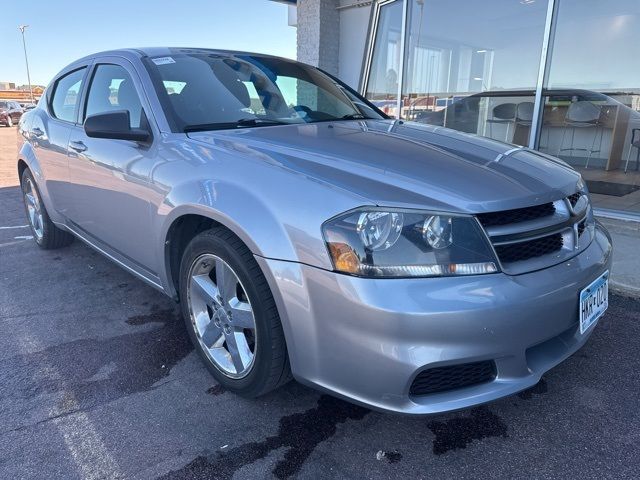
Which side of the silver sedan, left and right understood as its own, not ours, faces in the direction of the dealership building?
left

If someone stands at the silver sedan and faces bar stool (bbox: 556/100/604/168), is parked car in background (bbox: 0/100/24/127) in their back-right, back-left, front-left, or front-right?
front-left

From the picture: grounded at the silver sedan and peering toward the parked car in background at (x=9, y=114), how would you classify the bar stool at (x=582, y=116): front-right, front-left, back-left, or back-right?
front-right

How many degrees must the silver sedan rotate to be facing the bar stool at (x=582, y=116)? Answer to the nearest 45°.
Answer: approximately 90° to its left

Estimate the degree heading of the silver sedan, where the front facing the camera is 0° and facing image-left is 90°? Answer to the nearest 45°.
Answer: approximately 315°

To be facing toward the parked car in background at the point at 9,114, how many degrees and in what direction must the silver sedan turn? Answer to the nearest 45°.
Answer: approximately 180°

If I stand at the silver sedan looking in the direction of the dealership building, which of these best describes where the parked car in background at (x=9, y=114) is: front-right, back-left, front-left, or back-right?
front-left
